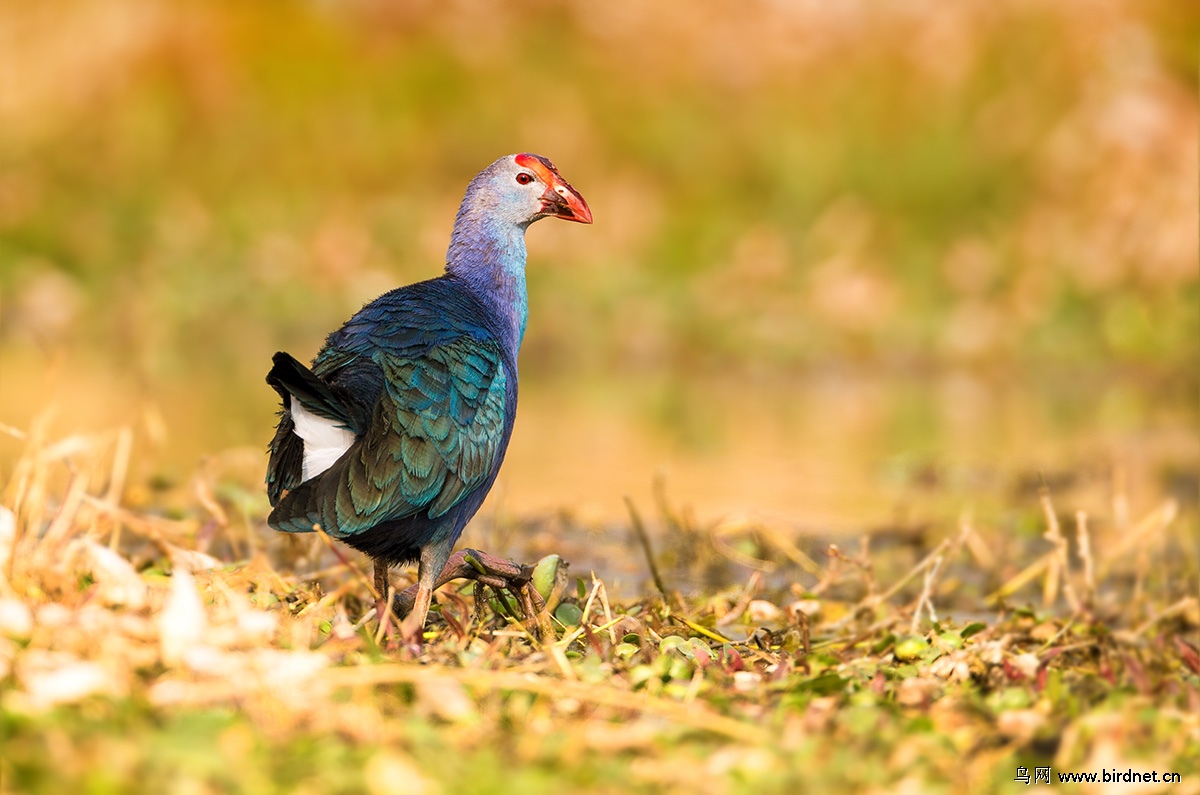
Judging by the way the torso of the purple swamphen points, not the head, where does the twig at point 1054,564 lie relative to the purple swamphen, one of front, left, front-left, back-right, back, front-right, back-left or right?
front-right

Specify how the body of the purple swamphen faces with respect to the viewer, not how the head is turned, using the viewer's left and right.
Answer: facing away from the viewer and to the right of the viewer
